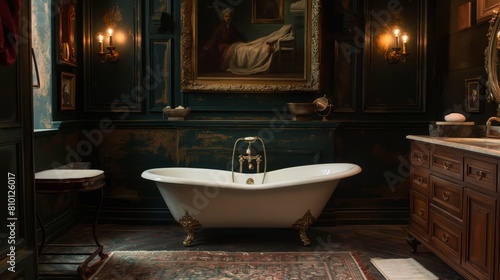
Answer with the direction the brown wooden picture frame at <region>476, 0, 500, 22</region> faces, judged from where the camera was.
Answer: facing the viewer and to the left of the viewer

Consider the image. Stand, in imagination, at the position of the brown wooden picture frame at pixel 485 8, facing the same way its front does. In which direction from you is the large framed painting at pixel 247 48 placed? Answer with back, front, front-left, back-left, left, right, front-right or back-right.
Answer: front-right

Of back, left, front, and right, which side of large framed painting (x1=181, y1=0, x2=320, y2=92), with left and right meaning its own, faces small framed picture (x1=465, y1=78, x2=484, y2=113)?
left

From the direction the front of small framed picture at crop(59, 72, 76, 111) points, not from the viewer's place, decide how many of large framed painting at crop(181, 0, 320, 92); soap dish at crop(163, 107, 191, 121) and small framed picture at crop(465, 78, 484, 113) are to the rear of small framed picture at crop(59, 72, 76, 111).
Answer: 0

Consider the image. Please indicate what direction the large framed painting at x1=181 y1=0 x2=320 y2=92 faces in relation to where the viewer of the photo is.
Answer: facing the viewer

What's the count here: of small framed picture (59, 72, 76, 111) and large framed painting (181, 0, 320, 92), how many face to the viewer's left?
0

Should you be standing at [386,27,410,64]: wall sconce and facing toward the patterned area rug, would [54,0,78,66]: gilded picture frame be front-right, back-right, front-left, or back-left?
front-right

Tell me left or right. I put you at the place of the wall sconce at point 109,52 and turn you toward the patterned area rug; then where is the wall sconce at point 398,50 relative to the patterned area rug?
left

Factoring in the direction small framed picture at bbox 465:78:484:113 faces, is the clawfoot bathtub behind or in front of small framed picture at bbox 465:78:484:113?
in front

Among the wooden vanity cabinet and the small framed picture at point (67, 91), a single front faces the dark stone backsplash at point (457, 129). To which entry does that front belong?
the small framed picture

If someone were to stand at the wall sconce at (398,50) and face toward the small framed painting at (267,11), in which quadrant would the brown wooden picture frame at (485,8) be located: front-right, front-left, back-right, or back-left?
back-left

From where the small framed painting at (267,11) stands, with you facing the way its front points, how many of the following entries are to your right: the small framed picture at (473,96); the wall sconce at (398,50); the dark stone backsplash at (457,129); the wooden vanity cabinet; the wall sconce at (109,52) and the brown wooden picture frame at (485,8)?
1

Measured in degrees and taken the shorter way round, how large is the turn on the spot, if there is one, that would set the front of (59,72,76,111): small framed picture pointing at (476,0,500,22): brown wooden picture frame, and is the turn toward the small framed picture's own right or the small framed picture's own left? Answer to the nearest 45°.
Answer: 0° — it already faces it

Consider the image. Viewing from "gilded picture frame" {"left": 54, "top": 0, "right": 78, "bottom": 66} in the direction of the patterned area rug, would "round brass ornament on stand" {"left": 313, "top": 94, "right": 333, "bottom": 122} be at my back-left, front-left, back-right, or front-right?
front-left
